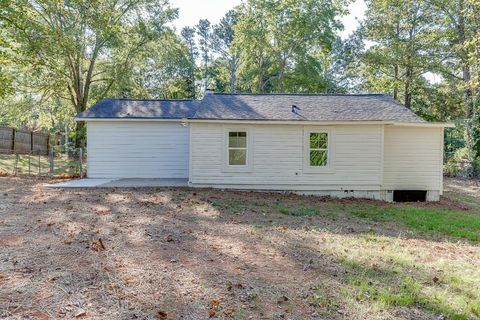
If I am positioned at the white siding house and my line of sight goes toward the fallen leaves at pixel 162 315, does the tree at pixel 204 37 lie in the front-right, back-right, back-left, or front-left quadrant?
back-right

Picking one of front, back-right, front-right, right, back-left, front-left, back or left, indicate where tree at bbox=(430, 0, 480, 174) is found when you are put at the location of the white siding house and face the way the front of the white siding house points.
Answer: front-right

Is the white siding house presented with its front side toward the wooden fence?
no

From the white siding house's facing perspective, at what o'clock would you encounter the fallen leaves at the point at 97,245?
The fallen leaves is roughly at 7 o'clock from the white siding house.

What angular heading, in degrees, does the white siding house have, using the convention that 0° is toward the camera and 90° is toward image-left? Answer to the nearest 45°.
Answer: approximately 180°

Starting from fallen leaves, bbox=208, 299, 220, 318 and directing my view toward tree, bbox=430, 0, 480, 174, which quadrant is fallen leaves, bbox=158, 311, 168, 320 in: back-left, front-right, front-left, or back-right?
back-left

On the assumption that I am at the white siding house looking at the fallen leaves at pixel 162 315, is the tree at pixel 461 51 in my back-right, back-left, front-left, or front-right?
back-left

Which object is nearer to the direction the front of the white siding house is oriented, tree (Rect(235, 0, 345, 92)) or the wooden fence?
the tree

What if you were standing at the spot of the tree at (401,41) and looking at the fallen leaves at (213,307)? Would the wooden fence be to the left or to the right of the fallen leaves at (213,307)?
right

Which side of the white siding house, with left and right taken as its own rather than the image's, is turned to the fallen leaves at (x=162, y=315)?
back

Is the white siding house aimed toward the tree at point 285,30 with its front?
yes

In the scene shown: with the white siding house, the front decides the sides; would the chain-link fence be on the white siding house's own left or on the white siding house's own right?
on the white siding house's own left

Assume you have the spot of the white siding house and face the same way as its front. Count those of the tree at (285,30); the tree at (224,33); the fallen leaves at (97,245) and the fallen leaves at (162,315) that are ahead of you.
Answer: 2

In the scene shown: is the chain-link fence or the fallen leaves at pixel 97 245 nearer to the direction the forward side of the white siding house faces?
the chain-link fence

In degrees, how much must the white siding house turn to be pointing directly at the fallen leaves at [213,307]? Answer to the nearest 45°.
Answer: approximately 180°
